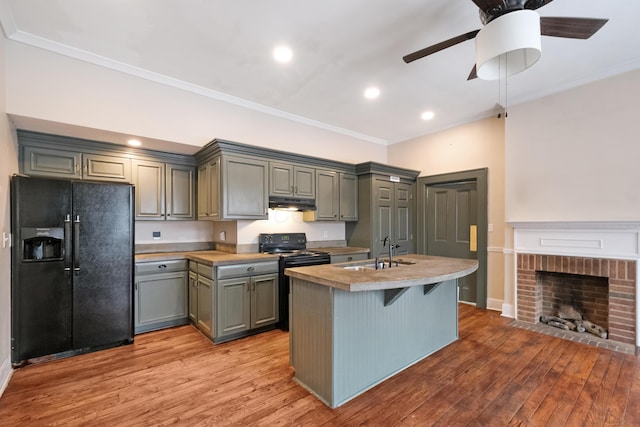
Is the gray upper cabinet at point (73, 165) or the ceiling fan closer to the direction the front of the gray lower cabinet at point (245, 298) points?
the ceiling fan

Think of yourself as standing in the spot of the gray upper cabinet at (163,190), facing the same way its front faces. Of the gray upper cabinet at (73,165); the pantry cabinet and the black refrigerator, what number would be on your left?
1

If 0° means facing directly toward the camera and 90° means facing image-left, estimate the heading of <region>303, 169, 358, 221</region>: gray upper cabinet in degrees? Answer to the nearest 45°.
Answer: approximately 315°

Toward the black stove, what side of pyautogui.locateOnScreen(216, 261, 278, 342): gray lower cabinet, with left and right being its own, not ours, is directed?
left

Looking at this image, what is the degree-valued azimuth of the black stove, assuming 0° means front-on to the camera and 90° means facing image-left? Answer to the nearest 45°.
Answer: approximately 315°

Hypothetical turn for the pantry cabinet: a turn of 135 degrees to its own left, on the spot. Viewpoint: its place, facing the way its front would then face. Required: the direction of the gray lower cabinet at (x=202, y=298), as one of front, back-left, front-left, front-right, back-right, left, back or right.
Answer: back-left

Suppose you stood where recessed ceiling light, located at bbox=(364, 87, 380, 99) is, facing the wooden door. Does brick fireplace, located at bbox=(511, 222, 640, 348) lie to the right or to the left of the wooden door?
right

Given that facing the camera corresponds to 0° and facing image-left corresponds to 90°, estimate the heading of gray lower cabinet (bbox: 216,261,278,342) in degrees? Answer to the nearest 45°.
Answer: approximately 315°

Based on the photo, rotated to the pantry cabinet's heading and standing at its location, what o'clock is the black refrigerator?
The black refrigerator is roughly at 3 o'clock from the pantry cabinet.

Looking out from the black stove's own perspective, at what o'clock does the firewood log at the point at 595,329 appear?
The firewood log is roughly at 11 o'clock from the black stove.
